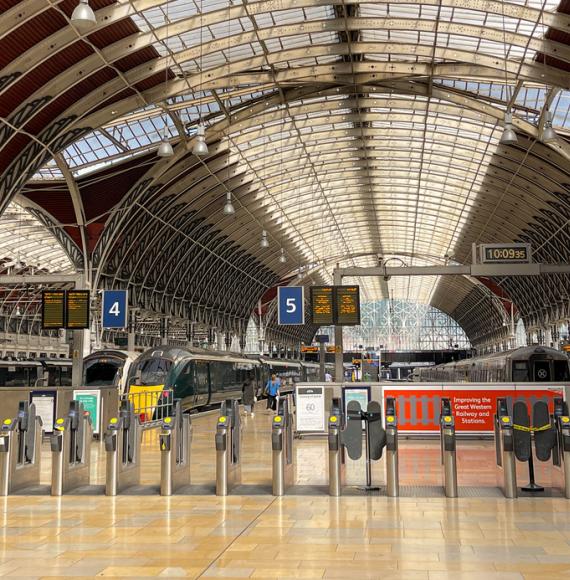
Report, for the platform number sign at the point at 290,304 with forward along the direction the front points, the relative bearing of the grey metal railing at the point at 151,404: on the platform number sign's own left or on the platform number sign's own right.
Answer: on the platform number sign's own right

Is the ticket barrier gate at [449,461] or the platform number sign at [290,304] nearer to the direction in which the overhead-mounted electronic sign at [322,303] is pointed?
the ticket barrier gate

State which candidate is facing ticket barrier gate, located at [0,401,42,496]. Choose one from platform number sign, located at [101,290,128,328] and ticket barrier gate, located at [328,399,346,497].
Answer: the platform number sign

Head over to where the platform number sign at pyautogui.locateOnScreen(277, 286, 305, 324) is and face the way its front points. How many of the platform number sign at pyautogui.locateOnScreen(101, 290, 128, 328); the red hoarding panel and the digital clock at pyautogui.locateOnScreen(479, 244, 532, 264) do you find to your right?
1

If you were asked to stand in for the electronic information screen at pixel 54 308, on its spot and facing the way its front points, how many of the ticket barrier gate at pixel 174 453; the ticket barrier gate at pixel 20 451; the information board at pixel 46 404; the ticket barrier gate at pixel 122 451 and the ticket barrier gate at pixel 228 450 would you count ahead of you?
5

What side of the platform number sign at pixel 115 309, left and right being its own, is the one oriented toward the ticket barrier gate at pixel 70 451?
front

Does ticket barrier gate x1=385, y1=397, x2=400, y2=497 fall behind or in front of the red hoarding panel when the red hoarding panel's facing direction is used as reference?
in front

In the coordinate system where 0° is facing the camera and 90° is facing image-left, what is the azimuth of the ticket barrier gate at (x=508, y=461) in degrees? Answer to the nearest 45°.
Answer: approximately 0°

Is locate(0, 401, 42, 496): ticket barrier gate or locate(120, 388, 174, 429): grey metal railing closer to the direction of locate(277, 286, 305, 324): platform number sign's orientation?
the ticket barrier gate
